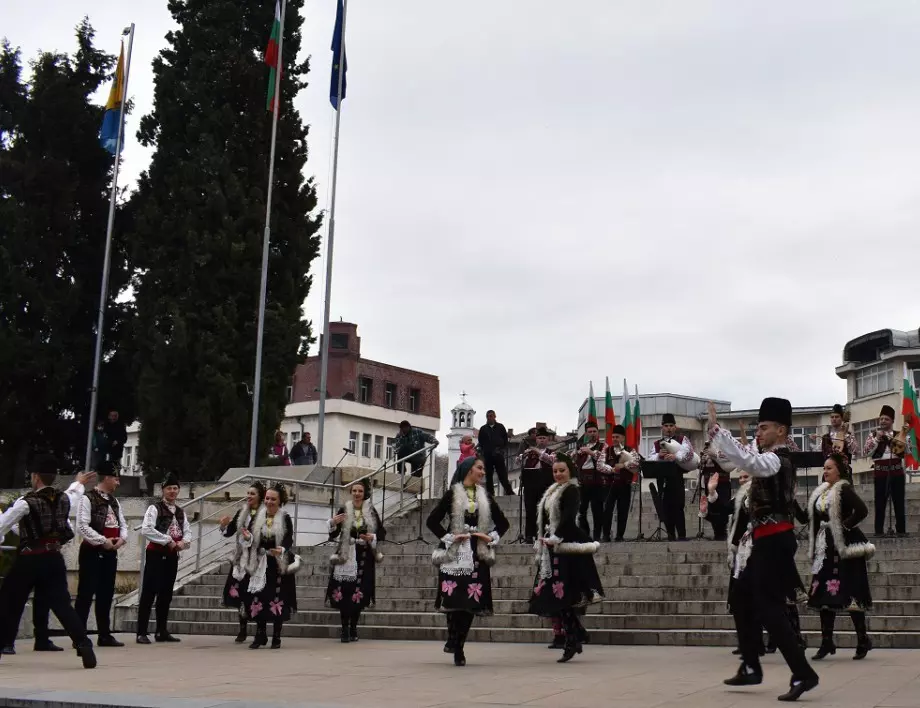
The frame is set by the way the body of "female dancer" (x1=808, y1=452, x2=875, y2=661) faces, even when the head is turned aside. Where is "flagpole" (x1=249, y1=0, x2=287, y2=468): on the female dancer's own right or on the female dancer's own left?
on the female dancer's own right

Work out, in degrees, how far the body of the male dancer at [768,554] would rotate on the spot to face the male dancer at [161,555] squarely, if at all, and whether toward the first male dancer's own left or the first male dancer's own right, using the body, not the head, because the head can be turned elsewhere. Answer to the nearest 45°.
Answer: approximately 45° to the first male dancer's own right

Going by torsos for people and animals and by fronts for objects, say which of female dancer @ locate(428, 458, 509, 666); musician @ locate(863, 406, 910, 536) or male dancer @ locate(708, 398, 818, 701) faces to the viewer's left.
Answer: the male dancer

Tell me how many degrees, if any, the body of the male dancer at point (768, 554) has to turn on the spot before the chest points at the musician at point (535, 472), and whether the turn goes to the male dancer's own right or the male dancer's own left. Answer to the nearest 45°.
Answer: approximately 90° to the male dancer's own right

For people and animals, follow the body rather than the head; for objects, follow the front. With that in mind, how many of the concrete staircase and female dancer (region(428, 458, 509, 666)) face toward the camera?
2

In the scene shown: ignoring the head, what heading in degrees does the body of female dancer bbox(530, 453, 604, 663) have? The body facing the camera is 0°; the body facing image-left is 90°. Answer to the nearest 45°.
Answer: approximately 45°

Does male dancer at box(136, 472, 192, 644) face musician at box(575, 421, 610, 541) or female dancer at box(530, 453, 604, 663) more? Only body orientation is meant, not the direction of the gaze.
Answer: the female dancer

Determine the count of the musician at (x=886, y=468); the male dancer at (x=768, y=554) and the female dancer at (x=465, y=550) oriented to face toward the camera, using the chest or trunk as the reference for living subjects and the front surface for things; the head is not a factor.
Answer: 2

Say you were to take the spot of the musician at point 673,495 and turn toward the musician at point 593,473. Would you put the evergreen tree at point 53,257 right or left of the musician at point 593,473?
right

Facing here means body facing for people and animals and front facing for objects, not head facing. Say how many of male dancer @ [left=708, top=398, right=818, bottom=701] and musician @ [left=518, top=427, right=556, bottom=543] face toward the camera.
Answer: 1

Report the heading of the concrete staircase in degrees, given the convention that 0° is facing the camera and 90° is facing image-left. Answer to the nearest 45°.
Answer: approximately 0°

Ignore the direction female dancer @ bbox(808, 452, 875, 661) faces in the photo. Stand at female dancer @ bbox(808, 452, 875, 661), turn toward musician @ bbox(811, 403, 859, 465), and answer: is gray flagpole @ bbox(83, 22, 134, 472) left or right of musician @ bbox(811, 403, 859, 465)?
left

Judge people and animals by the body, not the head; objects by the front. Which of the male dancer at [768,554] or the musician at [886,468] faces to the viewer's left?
the male dancer
